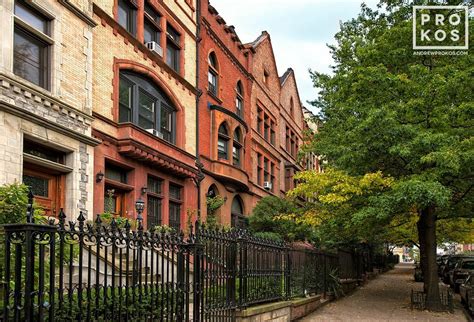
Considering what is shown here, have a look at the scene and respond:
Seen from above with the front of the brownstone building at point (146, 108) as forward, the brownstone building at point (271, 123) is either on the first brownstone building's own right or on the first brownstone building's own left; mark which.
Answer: on the first brownstone building's own left

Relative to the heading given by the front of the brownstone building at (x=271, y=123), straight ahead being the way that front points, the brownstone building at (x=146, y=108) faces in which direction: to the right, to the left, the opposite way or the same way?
the same way

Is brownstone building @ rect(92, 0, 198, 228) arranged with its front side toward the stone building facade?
no

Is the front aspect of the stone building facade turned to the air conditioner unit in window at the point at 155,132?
no

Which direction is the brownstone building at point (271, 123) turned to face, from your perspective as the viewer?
facing the viewer and to the right of the viewer

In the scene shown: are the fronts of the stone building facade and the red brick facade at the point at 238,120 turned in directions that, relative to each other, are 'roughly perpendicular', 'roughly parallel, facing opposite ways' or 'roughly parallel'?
roughly parallel

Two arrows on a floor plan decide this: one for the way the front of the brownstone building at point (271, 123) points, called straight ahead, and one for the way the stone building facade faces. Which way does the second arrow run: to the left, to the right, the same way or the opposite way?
the same way

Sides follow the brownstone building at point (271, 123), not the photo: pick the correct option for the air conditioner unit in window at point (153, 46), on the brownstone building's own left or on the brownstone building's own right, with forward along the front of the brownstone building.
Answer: on the brownstone building's own right

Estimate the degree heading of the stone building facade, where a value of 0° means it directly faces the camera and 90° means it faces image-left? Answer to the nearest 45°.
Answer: approximately 315°

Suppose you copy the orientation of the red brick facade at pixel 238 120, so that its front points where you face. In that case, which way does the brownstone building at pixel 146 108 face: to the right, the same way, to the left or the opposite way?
the same way

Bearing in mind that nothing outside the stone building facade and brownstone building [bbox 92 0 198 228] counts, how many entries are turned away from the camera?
0
